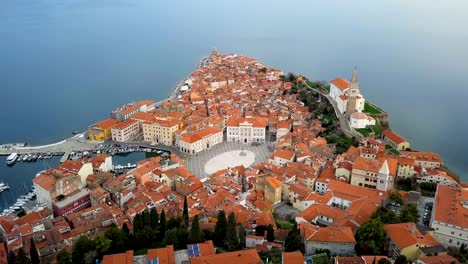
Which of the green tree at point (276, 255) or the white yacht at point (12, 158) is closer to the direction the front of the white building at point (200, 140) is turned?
the green tree

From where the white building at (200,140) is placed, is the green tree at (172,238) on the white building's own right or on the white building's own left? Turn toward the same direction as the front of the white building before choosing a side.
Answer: on the white building's own right

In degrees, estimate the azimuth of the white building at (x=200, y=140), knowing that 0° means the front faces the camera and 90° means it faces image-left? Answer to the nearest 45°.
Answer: approximately 315°

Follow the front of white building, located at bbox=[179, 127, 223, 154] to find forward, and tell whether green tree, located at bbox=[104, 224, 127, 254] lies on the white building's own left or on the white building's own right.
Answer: on the white building's own right

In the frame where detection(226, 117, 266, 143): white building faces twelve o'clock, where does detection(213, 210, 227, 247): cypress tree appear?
The cypress tree is roughly at 12 o'clock from the white building.

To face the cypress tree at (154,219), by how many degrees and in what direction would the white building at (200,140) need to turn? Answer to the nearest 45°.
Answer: approximately 45° to its right

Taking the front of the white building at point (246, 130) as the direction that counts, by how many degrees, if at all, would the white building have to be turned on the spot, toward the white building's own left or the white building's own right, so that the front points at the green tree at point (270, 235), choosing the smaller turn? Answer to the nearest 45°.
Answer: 0° — it already faces it

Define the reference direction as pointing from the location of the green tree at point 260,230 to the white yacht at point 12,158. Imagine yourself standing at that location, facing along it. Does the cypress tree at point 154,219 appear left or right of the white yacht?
left

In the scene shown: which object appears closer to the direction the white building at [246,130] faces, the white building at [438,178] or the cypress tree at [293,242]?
the cypress tree

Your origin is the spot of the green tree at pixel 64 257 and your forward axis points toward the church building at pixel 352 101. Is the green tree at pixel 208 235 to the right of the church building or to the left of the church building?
right

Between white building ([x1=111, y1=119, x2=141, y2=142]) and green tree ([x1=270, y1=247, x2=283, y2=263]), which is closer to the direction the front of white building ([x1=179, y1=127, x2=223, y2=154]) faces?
the green tree

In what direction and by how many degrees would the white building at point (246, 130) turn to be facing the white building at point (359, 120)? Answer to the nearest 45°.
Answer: approximately 90° to its left
